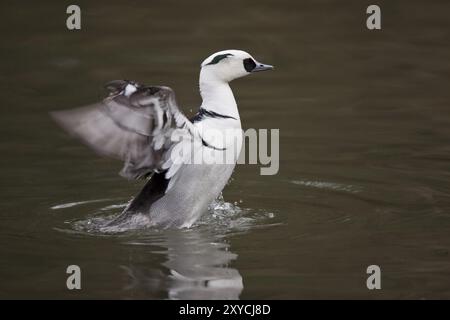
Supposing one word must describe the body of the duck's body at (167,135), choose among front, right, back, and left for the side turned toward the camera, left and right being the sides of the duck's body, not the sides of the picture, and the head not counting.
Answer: right
